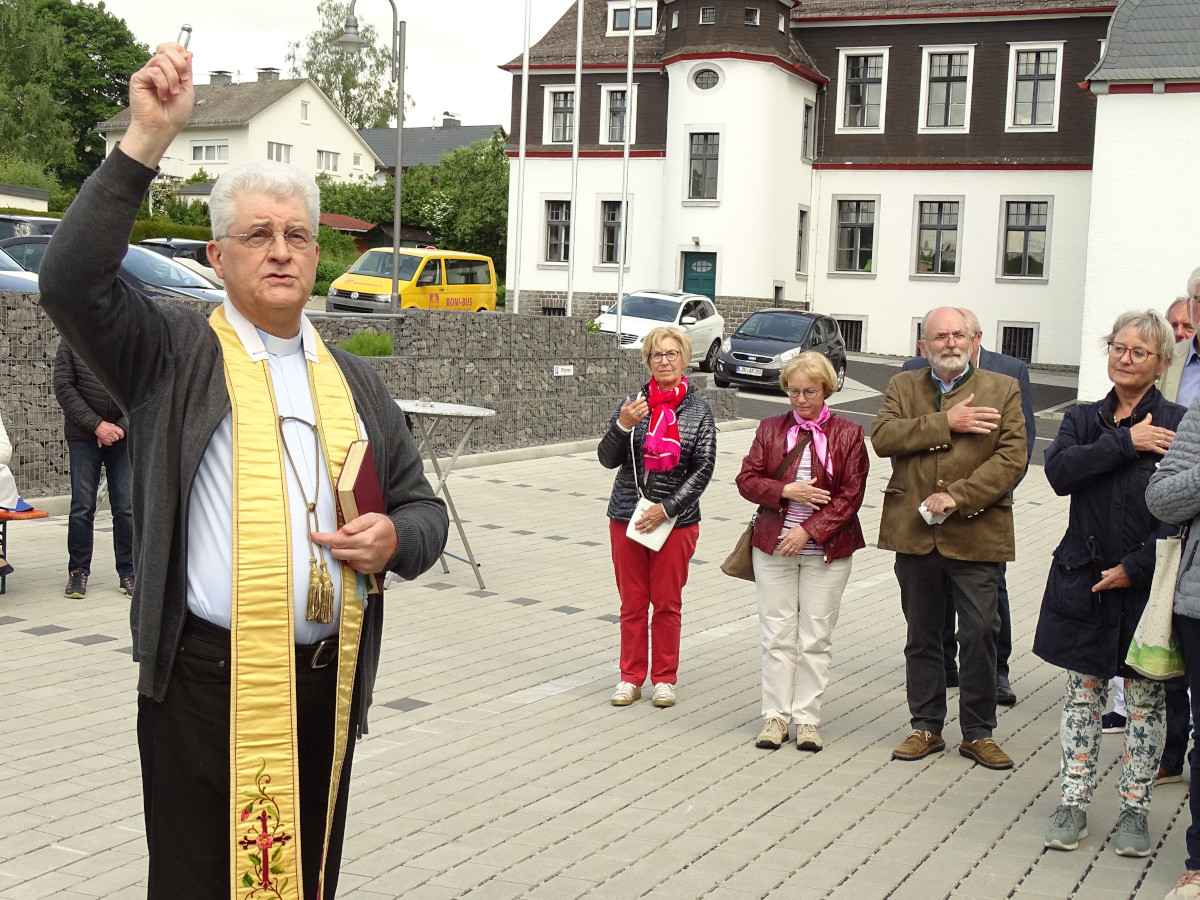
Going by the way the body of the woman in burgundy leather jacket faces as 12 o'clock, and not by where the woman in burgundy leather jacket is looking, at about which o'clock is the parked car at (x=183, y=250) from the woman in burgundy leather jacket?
The parked car is roughly at 5 o'clock from the woman in burgundy leather jacket.

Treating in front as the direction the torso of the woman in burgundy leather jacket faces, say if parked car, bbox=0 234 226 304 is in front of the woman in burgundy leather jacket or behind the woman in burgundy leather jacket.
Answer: behind

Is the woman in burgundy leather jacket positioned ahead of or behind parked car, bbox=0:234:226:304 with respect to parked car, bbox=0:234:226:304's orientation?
ahead

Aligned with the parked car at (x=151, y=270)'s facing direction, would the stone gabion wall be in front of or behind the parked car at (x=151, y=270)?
in front

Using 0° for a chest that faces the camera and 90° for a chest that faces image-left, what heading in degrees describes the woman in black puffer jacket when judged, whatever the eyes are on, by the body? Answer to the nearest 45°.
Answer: approximately 0°

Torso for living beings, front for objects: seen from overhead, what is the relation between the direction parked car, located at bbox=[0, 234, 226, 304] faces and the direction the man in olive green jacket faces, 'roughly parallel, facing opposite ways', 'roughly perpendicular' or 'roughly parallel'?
roughly perpendicular

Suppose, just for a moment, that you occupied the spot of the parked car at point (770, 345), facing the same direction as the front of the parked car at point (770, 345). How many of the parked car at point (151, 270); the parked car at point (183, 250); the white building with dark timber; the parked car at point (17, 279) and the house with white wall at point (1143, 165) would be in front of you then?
3

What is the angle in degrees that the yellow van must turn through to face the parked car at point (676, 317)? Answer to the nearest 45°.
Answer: approximately 135° to its left

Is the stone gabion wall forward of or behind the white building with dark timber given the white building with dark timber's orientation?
forward
